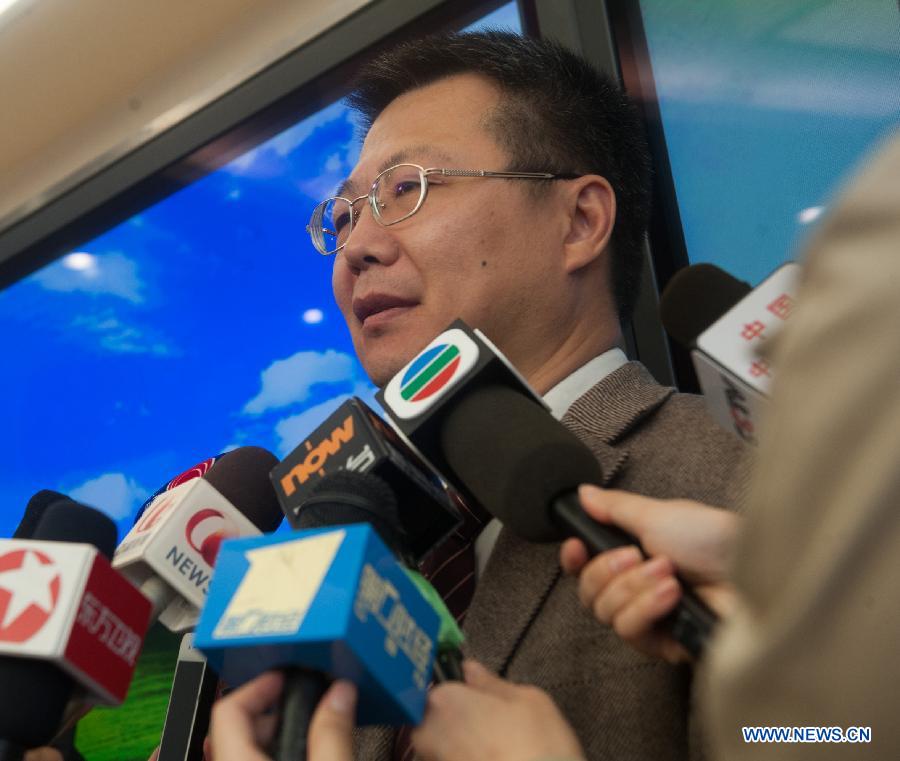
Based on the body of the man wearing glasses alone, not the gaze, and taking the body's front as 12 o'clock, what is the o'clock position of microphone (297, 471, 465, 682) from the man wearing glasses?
The microphone is roughly at 11 o'clock from the man wearing glasses.

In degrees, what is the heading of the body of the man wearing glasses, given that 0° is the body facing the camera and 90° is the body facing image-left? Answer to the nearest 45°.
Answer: approximately 45°

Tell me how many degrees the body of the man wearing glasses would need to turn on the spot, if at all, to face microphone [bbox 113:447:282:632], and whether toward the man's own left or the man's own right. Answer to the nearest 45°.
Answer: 0° — they already face it

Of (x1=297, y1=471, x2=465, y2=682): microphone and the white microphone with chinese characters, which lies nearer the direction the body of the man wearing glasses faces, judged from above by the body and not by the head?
the microphone

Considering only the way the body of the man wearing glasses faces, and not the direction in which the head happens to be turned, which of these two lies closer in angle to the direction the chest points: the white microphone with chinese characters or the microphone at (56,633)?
the microphone
